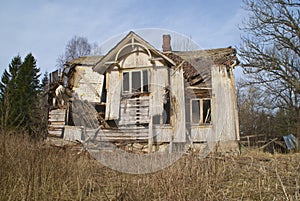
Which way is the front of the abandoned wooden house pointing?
toward the camera

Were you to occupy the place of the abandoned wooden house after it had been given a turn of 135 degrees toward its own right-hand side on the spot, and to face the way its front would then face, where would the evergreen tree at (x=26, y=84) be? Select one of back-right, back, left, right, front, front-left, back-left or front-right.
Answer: front
